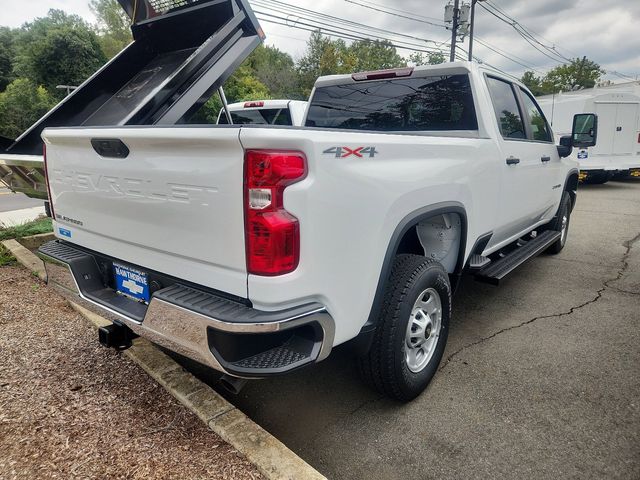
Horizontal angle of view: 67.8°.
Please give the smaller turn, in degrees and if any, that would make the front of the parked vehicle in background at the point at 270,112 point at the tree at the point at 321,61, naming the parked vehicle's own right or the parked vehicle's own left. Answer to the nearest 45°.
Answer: approximately 45° to the parked vehicle's own left

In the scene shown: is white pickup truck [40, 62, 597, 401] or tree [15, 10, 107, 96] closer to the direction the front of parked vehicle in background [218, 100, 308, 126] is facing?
the tree

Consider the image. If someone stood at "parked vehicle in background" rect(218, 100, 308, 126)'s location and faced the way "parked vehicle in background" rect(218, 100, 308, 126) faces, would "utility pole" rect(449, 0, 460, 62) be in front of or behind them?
in front

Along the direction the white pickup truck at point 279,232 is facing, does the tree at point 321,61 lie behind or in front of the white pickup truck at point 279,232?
in front

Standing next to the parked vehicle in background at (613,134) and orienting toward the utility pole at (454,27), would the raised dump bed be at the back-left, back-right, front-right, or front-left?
back-left

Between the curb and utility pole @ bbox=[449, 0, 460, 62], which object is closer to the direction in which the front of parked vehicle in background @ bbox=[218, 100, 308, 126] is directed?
the utility pole

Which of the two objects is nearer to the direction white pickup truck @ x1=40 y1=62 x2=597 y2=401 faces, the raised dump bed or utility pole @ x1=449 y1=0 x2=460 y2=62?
the utility pole

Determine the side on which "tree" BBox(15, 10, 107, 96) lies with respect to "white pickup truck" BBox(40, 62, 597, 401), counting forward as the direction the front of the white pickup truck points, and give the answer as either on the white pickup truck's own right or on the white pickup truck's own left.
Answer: on the white pickup truck's own left

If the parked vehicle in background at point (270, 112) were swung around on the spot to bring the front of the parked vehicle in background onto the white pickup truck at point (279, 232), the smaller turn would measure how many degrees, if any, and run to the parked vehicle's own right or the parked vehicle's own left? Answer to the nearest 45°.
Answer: approximately 135° to the parked vehicle's own right

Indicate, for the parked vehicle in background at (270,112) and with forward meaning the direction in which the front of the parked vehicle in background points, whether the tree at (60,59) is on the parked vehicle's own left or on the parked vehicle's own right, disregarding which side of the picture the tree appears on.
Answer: on the parked vehicle's own left

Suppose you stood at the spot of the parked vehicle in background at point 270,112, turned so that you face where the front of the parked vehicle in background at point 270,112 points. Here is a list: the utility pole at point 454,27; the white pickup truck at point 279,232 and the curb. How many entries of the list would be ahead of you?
1

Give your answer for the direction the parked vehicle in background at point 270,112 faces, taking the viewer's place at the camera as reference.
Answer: facing away from the viewer and to the right of the viewer

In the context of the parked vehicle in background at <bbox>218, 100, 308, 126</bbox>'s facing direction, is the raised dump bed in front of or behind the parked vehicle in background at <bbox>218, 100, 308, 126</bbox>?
behind

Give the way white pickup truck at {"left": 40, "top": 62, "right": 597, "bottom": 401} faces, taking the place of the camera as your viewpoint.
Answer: facing away from the viewer and to the right of the viewer
